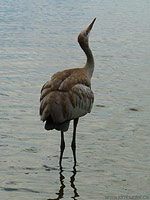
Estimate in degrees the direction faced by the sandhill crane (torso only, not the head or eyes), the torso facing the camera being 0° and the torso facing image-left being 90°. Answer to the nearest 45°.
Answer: approximately 225°
